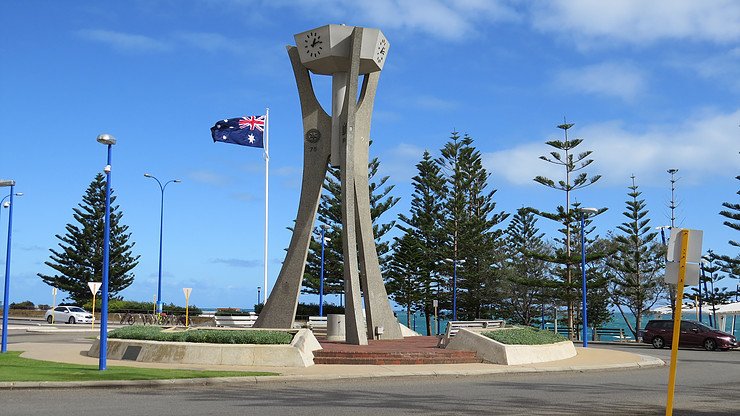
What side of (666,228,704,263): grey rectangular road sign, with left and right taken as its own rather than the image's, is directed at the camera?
back

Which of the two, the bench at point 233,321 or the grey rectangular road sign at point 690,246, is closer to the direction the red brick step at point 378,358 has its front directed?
the grey rectangular road sign

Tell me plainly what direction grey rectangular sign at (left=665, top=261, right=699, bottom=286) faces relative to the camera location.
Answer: facing away from the viewer

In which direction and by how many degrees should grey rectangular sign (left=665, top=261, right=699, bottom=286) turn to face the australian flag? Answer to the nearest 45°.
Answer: approximately 45° to its left
